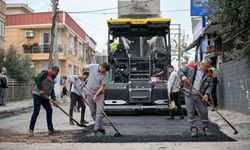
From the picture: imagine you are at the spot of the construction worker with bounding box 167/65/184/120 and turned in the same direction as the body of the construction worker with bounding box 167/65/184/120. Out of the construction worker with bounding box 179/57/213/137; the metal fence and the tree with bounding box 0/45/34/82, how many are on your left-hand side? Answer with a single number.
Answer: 1

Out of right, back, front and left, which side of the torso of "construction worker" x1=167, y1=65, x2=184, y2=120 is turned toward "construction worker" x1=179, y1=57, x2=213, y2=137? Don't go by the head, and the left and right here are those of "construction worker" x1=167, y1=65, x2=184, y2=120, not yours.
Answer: left

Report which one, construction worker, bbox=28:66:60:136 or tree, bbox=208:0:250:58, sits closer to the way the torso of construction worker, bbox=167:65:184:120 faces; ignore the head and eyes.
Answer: the construction worker

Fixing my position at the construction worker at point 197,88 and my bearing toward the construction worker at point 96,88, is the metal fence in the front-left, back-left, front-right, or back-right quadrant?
front-right

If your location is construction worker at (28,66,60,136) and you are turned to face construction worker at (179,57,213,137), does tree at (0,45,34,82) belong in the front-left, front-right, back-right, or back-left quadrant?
back-left

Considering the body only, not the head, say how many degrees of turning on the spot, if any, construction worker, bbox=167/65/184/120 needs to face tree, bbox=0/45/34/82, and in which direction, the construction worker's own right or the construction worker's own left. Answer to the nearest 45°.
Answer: approximately 45° to the construction worker's own right

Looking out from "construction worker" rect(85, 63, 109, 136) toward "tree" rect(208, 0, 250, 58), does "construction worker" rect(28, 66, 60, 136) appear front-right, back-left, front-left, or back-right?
back-left
